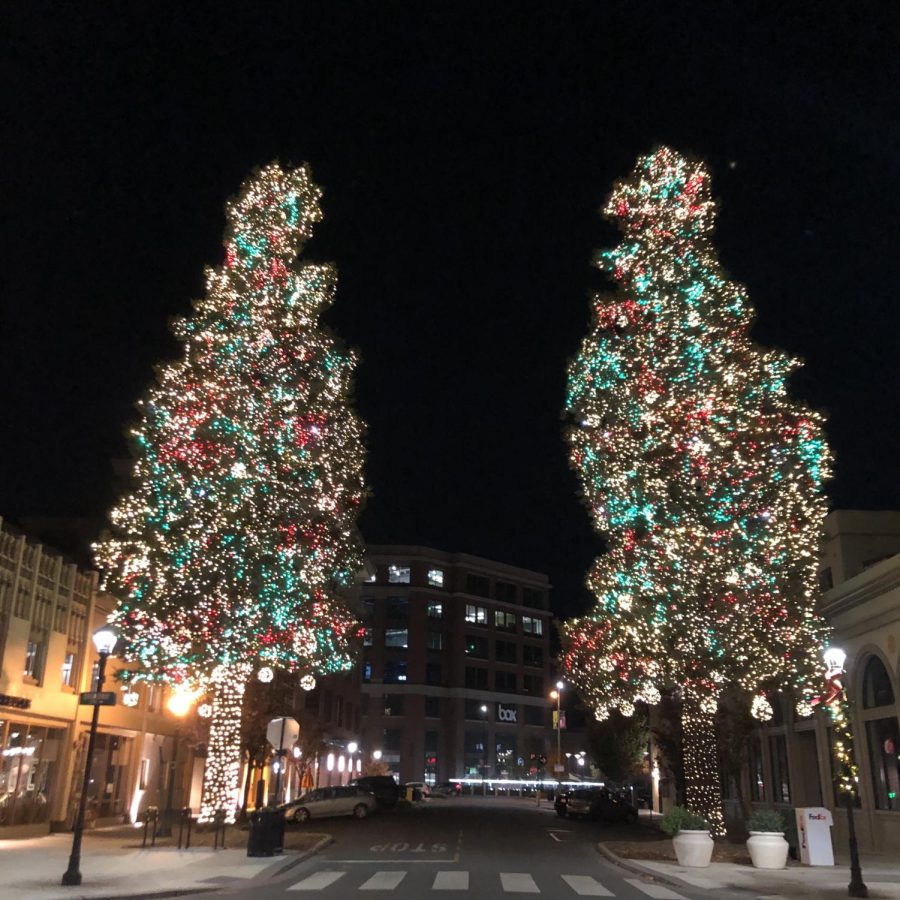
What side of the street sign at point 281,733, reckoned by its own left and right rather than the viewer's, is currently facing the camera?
back

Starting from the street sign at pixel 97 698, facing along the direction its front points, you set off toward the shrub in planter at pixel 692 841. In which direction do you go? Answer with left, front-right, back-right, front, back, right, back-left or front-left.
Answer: left

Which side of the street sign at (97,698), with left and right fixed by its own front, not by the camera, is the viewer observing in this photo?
front

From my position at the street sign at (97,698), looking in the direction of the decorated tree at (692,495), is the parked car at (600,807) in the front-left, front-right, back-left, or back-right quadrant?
front-left

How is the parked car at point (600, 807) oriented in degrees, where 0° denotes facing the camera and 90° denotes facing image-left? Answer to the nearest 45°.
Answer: approximately 225°

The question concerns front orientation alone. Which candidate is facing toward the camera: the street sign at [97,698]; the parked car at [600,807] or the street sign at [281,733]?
the street sign at [97,698]

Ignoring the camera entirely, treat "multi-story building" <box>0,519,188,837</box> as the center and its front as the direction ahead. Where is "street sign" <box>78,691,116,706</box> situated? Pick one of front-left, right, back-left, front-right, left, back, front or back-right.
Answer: front-right

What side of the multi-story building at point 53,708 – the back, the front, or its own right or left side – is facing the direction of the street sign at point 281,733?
front

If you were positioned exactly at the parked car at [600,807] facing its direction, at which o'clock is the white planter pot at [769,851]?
The white planter pot is roughly at 4 o'clock from the parked car.

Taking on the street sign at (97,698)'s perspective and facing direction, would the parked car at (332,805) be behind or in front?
behind

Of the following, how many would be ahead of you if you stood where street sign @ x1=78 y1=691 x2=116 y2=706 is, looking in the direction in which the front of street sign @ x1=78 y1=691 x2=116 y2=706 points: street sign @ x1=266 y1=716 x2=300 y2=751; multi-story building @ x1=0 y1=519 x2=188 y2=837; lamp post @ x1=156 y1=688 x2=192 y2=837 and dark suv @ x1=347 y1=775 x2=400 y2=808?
0

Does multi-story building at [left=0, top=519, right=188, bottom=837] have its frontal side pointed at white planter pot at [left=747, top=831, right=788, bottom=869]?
yes

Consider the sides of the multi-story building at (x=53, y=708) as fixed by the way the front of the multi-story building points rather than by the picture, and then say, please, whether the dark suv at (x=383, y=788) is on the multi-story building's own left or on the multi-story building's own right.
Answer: on the multi-story building's own left

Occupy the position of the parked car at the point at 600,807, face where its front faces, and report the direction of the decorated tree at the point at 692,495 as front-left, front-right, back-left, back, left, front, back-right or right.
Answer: back-right

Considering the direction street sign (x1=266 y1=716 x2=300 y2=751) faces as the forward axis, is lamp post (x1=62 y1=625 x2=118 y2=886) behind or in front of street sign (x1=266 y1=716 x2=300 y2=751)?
behind

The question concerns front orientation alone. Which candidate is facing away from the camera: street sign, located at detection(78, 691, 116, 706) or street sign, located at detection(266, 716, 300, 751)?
street sign, located at detection(266, 716, 300, 751)

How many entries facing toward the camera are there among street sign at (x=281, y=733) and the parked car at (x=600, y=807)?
0

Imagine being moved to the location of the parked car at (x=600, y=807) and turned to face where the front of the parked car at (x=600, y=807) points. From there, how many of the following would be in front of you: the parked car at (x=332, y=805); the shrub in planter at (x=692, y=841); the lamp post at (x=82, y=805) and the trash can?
0
